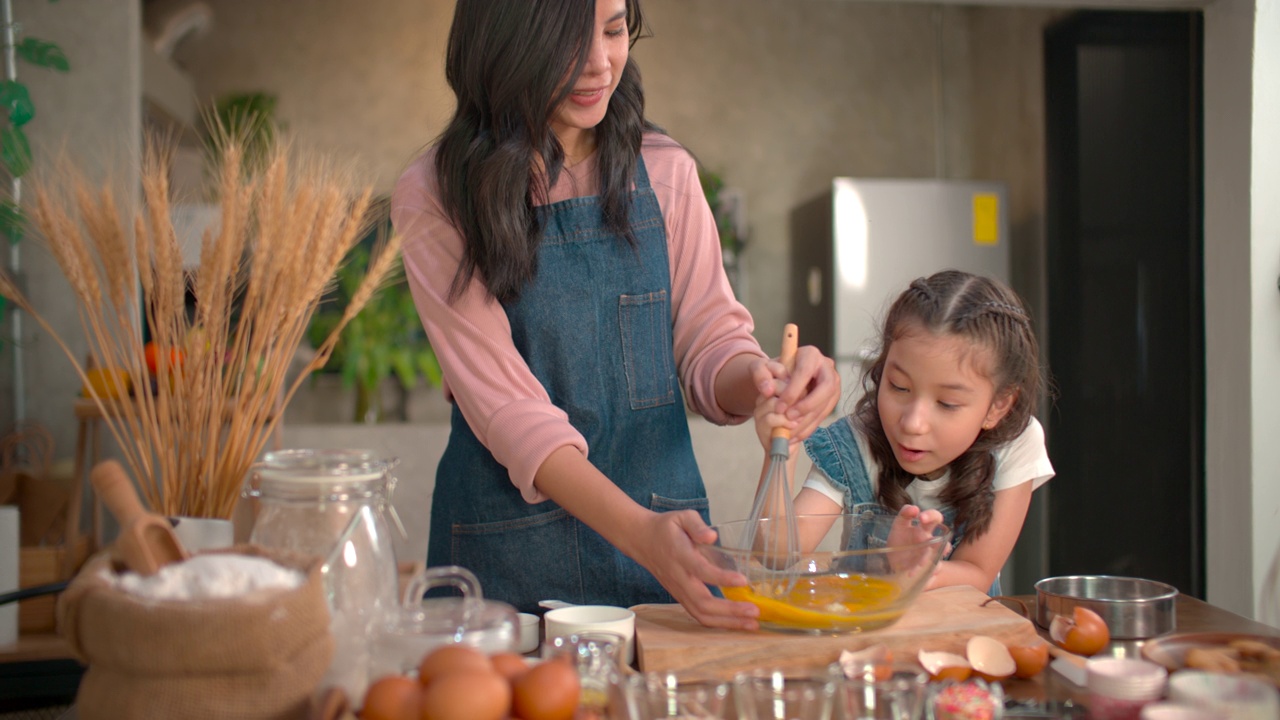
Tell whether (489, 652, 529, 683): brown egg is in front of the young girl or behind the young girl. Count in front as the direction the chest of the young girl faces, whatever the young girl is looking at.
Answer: in front

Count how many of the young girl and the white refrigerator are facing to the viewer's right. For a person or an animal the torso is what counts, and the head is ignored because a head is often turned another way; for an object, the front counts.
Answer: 0

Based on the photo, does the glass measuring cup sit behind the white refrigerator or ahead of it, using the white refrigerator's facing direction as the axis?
ahead

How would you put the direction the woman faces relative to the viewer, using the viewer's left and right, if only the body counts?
facing the viewer and to the right of the viewer

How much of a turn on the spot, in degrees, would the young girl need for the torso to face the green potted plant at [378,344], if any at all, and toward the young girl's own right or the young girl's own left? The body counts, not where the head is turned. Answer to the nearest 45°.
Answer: approximately 90° to the young girl's own right

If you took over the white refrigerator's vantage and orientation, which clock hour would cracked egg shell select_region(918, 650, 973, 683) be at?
The cracked egg shell is roughly at 12 o'clock from the white refrigerator.

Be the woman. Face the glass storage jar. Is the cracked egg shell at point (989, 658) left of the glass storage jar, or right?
left

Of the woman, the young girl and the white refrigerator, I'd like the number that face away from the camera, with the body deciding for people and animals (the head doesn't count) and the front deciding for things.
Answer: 0

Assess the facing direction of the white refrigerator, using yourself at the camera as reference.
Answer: facing the viewer

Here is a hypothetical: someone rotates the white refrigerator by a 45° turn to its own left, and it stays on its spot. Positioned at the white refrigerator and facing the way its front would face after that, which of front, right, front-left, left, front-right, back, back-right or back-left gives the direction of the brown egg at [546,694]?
front-right

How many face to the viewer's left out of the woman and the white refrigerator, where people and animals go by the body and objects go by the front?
0

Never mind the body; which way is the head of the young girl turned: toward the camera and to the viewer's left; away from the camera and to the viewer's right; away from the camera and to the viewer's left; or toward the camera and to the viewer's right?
toward the camera and to the viewer's left

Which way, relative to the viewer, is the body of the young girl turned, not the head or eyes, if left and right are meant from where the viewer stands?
facing the viewer and to the left of the viewer

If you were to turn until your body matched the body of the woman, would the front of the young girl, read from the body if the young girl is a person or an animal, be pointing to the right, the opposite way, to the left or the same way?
to the right
